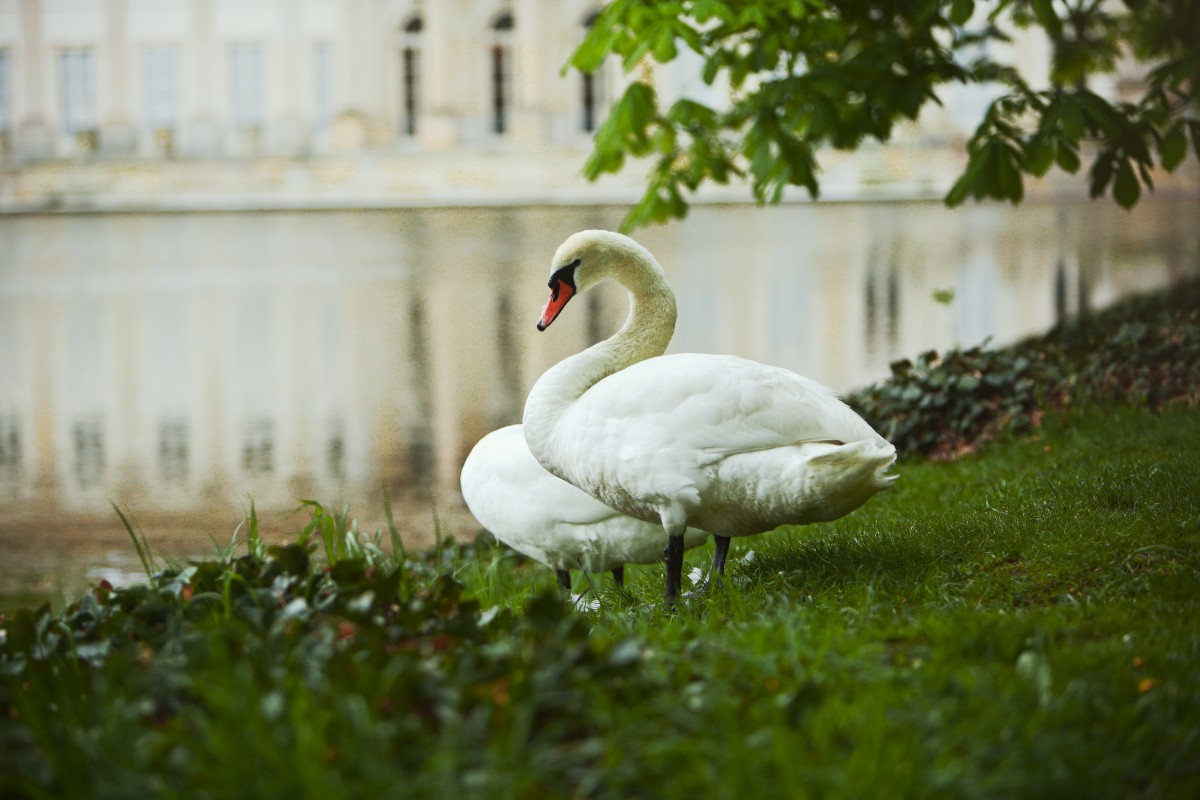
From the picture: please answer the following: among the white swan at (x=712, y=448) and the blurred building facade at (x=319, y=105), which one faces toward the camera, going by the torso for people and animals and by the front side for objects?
the blurred building facade

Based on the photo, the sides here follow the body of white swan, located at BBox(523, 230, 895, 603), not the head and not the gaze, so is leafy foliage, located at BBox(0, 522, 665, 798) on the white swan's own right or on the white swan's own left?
on the white swan's own left

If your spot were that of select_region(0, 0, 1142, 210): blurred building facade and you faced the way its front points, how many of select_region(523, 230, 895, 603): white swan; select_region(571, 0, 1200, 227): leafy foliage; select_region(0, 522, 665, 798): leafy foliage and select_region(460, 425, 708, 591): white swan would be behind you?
0

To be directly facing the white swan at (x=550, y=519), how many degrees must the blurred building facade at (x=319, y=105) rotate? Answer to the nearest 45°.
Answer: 0° — it already faces it

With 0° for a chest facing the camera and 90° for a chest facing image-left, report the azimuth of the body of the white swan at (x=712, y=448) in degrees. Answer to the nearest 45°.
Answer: approximately 90°

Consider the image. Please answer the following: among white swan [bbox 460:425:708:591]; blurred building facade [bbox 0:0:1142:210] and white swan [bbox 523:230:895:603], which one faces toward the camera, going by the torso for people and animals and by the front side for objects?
the blurred building facade

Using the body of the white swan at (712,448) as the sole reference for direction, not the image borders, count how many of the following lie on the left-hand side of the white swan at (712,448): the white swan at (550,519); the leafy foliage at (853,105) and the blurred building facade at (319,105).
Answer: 0

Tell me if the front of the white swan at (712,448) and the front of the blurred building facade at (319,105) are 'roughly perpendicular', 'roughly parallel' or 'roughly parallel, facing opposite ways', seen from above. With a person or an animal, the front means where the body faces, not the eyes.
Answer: roughly perpendicular

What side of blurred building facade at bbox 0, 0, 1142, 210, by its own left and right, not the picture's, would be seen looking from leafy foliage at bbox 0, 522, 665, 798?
front
